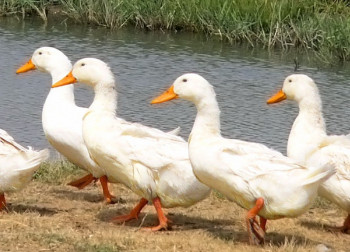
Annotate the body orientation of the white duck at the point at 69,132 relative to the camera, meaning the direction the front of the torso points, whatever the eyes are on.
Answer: to the viewer's left

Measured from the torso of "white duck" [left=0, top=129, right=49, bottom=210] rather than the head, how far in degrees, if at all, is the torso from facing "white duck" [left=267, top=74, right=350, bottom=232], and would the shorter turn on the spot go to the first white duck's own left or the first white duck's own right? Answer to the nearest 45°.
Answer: approximately 180°

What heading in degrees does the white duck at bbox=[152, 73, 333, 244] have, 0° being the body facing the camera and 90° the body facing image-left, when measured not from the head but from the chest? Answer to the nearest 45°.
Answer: approximately 90°

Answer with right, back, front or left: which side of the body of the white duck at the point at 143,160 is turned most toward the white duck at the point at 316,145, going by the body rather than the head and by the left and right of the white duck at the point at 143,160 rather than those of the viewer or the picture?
back

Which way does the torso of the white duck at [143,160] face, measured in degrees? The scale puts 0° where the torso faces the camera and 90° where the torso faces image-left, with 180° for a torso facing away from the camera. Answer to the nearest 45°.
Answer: approximately 90°

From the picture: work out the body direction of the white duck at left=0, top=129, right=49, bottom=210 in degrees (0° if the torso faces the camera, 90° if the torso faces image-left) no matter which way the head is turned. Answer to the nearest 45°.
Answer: approximately 90°

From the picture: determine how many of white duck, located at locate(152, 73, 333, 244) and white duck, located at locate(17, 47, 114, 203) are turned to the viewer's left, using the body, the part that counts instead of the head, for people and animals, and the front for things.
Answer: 2

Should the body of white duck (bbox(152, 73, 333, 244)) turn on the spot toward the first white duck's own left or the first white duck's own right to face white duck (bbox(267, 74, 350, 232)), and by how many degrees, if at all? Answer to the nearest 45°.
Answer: approximately 135° to the first white duck's own right

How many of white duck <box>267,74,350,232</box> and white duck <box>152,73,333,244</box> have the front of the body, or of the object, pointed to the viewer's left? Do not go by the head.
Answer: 2
